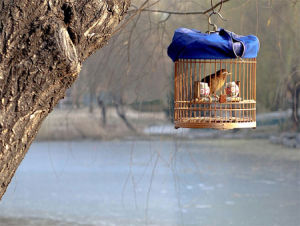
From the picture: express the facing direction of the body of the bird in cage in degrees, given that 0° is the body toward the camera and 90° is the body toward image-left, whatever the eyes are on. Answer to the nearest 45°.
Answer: approximately 270°

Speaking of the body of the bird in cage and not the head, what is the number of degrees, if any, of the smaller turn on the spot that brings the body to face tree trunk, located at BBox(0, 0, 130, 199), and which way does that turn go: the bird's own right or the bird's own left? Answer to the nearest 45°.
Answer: approximately 135° to the bird's own right
